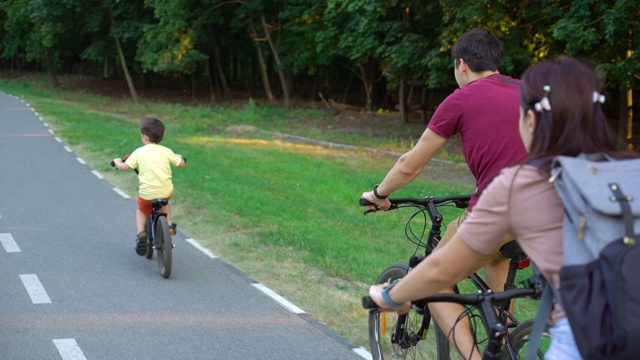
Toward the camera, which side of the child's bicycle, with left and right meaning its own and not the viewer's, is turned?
back

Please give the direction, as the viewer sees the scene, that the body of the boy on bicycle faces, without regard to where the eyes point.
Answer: away from the camera

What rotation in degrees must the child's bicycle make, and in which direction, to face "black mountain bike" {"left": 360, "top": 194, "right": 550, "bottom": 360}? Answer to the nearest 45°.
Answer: approximately 180°

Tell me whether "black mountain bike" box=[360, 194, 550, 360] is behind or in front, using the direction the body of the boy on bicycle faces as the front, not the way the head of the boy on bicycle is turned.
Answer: behind

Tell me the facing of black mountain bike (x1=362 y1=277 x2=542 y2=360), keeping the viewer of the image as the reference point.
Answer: facing away from the viewer and to the left of the viewer

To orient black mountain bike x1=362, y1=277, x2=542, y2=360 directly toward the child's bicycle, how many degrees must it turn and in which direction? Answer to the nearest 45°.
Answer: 0° — it already faces it

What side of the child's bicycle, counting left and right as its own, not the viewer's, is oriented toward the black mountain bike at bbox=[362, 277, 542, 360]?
back

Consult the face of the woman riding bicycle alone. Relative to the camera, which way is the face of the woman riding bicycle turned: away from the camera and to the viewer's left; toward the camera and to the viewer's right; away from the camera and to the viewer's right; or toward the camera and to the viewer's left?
away from the camera and to the viewer's left

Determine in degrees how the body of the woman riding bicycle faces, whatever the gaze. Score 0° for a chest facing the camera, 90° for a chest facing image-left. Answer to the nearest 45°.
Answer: approximately 135°

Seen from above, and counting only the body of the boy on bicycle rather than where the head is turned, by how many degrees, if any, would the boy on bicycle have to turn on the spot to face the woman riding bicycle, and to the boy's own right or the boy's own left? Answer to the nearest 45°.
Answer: approximately 180°
